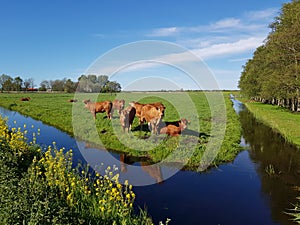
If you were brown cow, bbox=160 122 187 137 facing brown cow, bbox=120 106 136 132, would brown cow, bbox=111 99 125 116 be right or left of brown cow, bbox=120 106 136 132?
right

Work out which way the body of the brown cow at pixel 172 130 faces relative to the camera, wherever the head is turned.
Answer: to the viewer's right

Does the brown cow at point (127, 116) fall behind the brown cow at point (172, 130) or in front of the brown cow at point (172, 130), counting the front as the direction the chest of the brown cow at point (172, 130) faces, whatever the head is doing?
behind

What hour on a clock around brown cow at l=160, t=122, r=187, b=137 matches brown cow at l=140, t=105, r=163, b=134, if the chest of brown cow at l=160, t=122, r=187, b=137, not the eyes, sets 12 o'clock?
brown cow at l=140, t=105, r=163, b=134 is roughly at 7 o'clock from brown cow at l=160, t=122, r=187, b=137.
